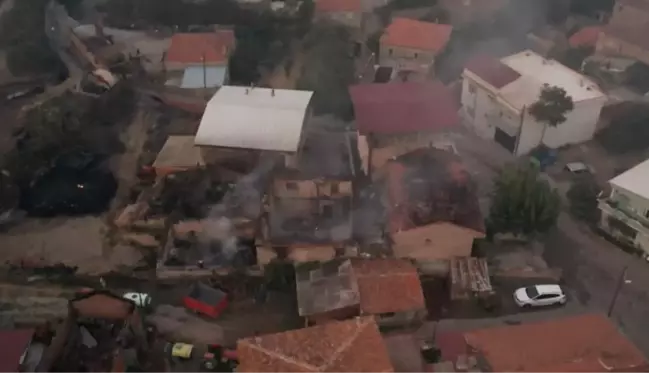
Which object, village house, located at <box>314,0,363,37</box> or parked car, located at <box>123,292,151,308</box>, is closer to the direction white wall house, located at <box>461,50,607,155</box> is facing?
the parked car

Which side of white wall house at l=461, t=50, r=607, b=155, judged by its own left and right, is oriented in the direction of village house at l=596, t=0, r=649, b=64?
back

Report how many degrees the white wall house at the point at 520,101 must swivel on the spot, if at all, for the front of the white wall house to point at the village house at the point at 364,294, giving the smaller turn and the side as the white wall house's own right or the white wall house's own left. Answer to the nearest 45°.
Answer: approximately 45° to the white wall house's own left

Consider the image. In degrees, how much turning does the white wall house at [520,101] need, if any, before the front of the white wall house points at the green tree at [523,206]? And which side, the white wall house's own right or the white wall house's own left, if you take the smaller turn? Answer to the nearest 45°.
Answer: approximately 45° to the white wall house's own left

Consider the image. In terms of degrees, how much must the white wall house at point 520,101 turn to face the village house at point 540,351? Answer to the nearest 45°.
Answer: approximately 45° to its left

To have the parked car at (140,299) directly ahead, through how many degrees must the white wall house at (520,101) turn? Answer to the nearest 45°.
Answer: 0° — it already faces it

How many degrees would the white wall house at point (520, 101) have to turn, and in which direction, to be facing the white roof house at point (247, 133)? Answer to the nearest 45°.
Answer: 0° — it already faces it

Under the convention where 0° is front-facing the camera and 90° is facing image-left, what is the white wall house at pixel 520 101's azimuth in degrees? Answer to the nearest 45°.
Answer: approximately 45°

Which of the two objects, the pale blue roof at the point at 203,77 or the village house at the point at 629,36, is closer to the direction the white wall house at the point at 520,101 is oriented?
the pale blue roof

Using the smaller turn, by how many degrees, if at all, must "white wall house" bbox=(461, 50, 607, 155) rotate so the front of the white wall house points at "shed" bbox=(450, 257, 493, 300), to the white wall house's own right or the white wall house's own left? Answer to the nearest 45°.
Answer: approximately 45° to the white wall house's own left

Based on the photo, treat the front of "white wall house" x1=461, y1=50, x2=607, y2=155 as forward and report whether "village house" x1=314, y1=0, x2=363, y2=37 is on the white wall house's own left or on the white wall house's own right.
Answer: on the white wall house's own right

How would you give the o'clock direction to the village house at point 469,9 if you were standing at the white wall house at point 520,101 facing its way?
The village house is roughly at 4 o'clock from the white wall house.
